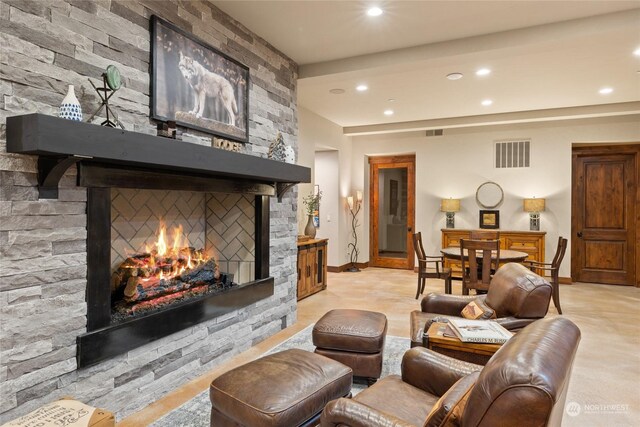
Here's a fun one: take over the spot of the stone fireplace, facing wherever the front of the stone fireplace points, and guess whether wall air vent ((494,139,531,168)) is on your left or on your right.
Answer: on your left

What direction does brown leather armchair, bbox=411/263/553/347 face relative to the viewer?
to the viewer's left

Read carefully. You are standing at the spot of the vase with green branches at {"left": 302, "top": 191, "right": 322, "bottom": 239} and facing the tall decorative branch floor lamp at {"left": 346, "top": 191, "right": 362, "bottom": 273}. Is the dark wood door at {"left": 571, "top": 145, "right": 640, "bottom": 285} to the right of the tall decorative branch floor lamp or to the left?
right

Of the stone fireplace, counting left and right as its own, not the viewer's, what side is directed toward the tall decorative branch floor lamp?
left

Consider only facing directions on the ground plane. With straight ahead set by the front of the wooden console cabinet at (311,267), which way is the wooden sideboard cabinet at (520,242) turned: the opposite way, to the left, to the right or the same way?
to the right

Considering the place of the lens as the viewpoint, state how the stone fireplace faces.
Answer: facing the viewer and to the right of the viewer

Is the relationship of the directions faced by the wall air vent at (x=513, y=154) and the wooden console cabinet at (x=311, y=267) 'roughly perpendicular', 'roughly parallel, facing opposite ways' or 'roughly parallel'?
roughly perpendicular

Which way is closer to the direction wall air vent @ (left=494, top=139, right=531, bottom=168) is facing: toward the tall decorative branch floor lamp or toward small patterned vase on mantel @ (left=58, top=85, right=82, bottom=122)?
the small patterned vase on mantel

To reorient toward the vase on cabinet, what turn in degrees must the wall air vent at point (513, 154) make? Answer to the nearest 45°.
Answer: approximately 45° to its right

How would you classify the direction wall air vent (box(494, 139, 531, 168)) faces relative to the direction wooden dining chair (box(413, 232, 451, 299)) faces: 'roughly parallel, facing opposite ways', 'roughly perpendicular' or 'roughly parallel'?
roughly perpendicular

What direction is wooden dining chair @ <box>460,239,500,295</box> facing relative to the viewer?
away from the camera

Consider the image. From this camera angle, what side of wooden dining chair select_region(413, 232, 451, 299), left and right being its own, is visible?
right

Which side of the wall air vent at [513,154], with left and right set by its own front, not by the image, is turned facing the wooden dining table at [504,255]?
front
